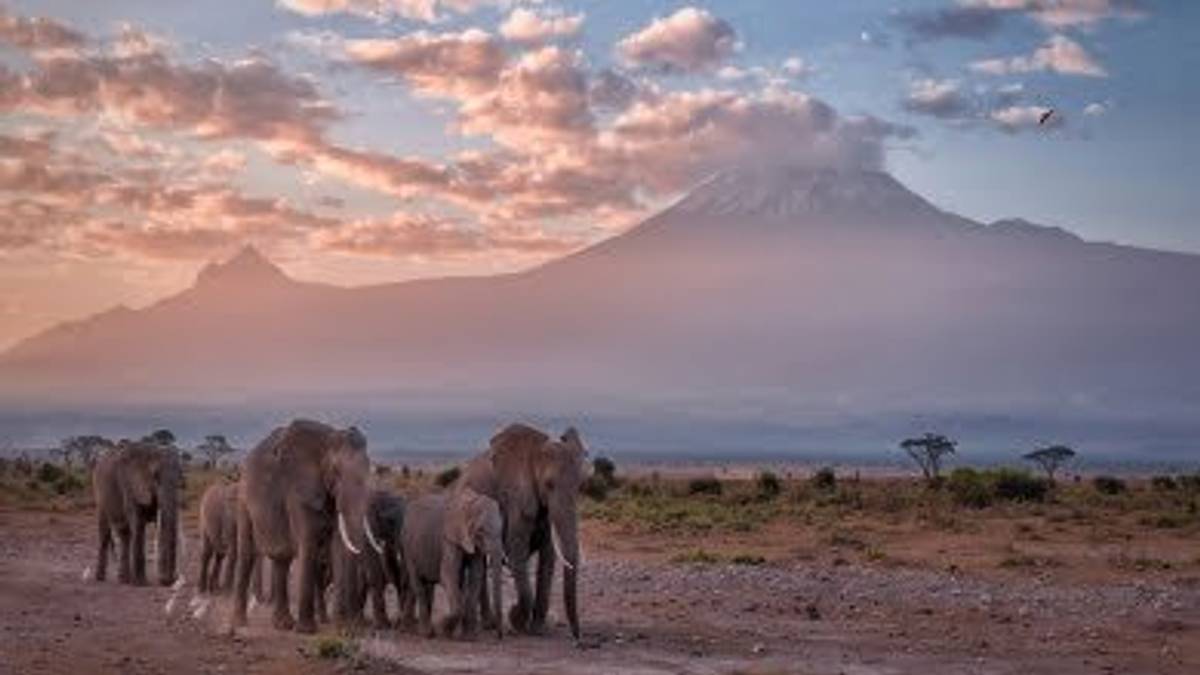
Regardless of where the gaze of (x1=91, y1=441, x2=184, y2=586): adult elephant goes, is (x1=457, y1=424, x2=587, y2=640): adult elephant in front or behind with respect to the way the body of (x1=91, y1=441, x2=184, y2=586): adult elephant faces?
in front

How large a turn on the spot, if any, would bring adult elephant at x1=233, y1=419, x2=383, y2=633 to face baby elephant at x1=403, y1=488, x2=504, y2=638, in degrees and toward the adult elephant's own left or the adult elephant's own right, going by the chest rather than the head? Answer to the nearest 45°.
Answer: approximately 45° to the adult elephant's own left

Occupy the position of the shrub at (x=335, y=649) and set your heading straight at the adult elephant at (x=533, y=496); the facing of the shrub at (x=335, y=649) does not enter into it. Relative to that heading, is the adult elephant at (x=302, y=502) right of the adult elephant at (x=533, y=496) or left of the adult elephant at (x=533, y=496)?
left

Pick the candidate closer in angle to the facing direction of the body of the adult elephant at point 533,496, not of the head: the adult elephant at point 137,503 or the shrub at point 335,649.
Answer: the shrub

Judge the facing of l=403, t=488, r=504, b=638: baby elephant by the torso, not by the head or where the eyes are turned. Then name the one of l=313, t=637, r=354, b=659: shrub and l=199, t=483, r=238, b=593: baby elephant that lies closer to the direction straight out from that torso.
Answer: the shrub

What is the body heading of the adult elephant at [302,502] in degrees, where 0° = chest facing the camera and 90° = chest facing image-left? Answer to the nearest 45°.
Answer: approximately 315°

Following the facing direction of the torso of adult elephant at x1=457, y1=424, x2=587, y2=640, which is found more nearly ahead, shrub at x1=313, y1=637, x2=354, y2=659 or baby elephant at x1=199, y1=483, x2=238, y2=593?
the shrub

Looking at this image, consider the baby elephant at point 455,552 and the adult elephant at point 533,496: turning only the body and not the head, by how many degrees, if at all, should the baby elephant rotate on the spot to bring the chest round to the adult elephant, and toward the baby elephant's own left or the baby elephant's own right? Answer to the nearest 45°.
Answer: approximately 90° to the baby elephant's own left

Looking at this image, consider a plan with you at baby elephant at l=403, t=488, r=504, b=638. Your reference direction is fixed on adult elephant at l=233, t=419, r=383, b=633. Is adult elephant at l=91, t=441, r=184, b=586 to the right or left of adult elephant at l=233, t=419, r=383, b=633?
right

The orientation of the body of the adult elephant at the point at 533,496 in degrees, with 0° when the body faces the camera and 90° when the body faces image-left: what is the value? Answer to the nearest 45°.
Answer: approximately 315°

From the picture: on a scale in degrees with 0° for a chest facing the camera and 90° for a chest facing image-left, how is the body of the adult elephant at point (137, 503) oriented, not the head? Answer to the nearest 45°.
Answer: approximately 315°
